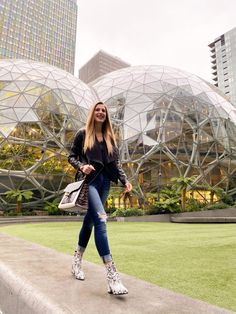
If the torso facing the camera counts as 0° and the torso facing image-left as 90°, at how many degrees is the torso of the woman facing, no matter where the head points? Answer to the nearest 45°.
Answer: approximately 315°

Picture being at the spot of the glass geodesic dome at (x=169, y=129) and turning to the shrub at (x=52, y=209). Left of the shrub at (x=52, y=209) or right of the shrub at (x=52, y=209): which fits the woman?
left

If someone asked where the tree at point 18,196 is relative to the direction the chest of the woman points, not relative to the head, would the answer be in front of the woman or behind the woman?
behind

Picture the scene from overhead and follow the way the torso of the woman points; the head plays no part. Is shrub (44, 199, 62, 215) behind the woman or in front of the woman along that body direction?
behind

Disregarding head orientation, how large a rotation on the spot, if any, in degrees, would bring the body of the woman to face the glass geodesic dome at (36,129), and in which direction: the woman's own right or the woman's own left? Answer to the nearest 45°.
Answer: approximately 135° to the woman's own left
